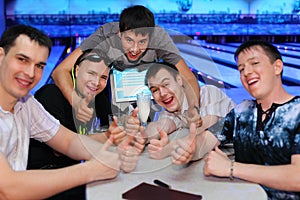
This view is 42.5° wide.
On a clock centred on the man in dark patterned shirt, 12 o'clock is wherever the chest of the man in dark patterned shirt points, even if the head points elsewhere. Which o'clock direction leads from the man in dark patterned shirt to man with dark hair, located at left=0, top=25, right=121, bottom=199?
The man with dark hair is roughly at 1 o'clock from the man in dark patterned shirt.

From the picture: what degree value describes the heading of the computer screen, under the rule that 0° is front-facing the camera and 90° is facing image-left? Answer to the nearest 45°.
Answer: approximately 0°

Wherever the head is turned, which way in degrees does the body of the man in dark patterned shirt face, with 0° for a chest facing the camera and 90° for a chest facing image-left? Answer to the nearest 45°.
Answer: approximately 45°
